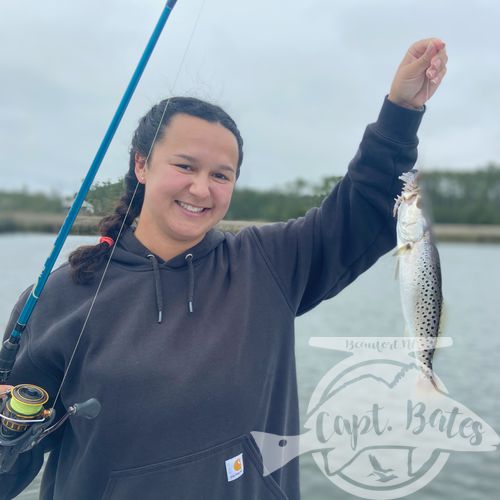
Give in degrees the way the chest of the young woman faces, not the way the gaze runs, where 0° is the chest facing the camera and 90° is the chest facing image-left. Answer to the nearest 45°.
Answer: approximately 0°
